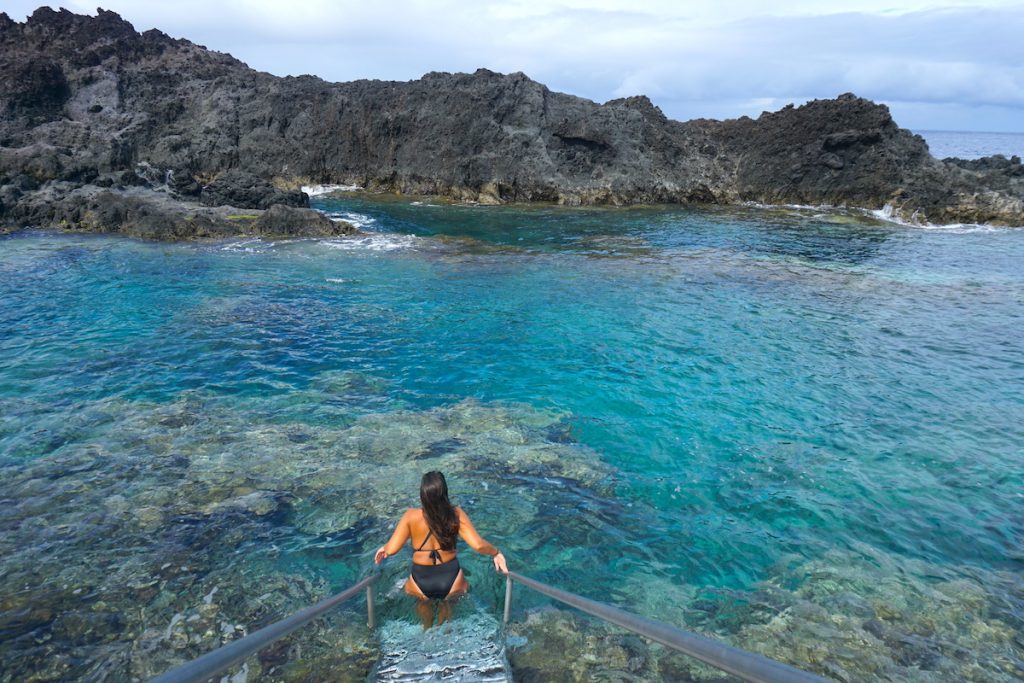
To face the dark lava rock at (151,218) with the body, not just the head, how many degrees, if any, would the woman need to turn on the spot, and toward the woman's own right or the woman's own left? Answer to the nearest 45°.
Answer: approximately 45° to the woman's own left

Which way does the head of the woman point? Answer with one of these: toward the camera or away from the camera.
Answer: away from the camera

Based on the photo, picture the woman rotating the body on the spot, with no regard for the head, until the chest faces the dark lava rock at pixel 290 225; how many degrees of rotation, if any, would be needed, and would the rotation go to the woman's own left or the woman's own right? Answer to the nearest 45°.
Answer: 0° — they already face it

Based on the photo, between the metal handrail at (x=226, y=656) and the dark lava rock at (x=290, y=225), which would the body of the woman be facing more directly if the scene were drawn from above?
the dark lava rock

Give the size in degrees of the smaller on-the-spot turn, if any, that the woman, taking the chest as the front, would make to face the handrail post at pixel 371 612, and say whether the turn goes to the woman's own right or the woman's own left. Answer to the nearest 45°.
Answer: approximately 90° to the woman's own left

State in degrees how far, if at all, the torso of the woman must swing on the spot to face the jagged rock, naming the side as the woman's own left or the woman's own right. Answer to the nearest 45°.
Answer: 0° — they already face it

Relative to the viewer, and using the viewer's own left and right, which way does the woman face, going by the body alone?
facing away from the viewer

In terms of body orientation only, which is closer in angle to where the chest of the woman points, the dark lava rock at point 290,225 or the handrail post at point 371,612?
the dark lava rock

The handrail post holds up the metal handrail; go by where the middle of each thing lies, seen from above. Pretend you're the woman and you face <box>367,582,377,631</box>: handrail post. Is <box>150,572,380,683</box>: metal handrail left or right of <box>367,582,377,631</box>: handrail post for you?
left

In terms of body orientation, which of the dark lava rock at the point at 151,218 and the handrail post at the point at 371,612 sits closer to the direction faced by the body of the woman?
the dark lava rock

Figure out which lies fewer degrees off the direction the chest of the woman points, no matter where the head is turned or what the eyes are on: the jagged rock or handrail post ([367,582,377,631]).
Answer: the jagged rock

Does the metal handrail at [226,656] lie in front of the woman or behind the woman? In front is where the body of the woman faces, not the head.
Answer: behind
